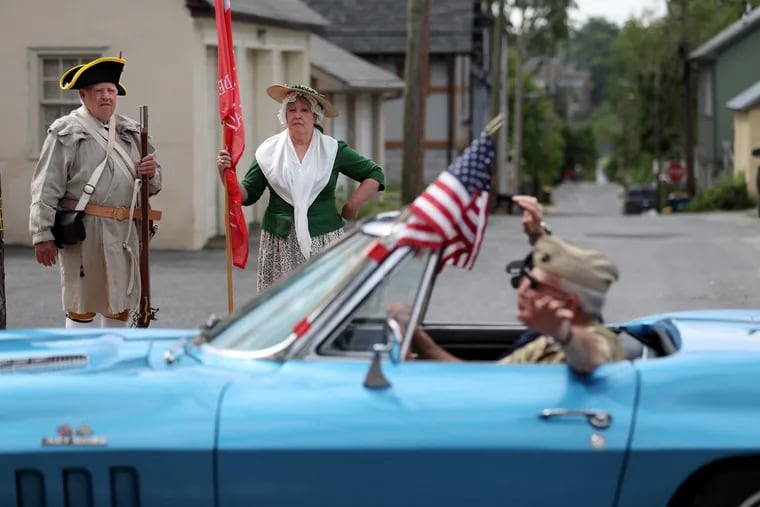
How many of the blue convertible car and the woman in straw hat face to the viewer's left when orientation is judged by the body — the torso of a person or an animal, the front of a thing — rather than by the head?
1

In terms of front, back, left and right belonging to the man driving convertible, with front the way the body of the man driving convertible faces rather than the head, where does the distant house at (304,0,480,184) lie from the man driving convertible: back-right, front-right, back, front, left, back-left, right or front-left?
right

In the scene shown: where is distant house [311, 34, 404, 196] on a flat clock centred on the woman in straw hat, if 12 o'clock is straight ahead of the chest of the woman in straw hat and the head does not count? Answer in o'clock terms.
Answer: The distant house is roughly at 6 o'clock from the woman in straw hat.

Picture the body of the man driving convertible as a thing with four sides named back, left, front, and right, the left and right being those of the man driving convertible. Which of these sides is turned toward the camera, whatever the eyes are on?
left

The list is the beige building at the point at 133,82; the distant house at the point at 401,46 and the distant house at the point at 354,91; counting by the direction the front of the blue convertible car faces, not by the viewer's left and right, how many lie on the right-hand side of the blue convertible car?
3

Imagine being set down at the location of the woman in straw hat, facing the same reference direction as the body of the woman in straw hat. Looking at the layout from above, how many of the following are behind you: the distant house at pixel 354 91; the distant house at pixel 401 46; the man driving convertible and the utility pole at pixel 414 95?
3

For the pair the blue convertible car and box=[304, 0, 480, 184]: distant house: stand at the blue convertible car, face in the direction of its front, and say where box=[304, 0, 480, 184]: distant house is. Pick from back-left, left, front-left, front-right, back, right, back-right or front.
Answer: right

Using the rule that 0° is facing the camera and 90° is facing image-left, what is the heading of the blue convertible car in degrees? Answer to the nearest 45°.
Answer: approximately 90°

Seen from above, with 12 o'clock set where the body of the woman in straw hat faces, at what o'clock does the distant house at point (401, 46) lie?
The distant house is roughly at 6 o'clock from the woman in straw hat.

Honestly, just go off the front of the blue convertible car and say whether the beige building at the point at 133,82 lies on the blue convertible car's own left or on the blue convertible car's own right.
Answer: on the blue convertible car's own right

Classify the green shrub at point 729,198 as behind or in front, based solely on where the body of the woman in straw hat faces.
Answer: behind

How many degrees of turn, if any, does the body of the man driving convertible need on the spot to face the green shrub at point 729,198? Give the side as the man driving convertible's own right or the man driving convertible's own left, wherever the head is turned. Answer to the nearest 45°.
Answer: approximately 90° to the man driving convertible's own right

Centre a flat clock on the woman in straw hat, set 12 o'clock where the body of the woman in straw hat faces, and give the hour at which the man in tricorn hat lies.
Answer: The man in tricorn hat is roughly at 3 o'clock from the woman in straw hat.

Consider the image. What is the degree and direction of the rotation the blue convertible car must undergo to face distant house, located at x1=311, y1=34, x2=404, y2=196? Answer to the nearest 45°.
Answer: approximately 90° to its right
